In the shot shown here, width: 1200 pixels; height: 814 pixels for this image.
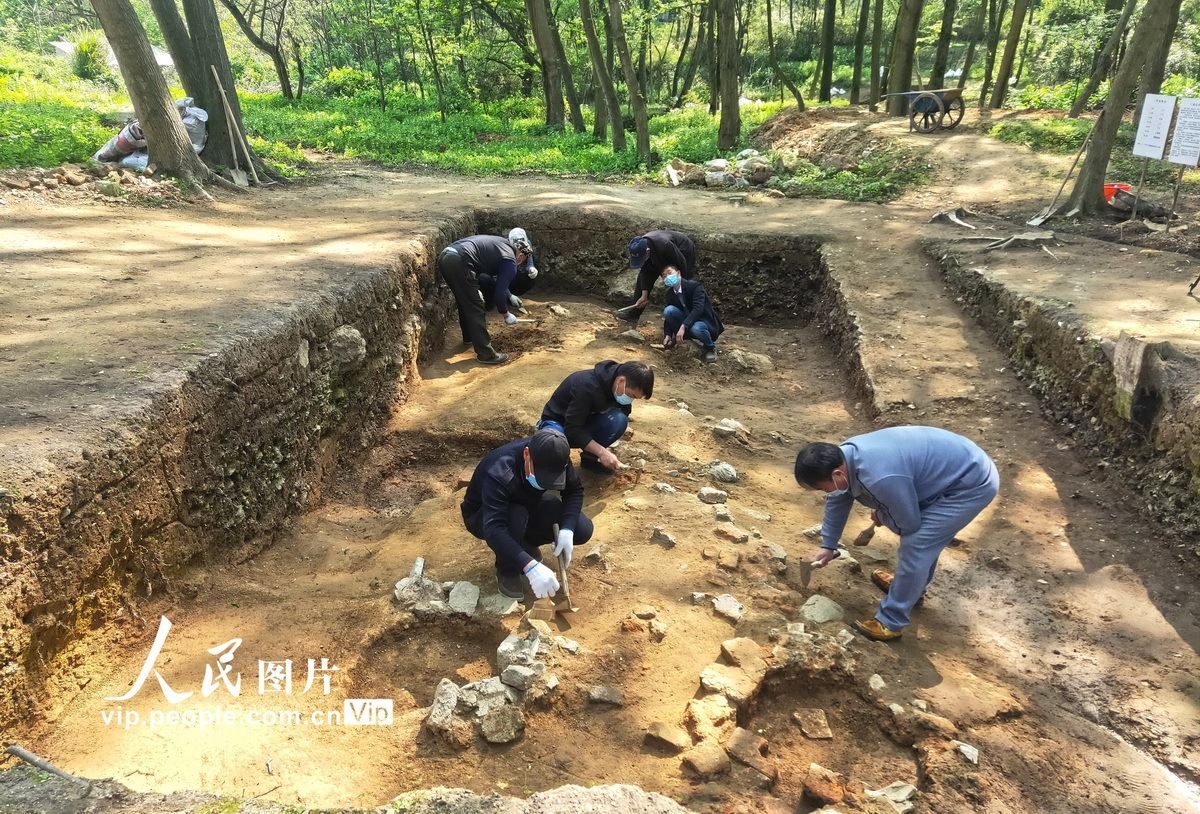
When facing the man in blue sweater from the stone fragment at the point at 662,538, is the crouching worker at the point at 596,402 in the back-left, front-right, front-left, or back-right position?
back-left

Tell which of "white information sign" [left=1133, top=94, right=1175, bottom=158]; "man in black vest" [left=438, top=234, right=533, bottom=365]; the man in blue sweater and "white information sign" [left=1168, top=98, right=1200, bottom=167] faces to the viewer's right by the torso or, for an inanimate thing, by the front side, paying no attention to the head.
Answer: the man in black vest

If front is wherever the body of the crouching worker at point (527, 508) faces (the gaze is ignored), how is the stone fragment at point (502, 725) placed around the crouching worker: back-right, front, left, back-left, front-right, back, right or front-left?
front-right

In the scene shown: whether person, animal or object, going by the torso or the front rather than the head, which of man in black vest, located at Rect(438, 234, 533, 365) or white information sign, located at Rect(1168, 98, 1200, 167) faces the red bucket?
the man in black vest

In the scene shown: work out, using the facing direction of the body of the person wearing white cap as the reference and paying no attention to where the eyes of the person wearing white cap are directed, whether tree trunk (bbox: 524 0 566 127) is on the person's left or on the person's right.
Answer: on the person's left

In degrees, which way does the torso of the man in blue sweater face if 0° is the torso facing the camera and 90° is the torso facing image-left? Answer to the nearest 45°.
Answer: approximately 90°

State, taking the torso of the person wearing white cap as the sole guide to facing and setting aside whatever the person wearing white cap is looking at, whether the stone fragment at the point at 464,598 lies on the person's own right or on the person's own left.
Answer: on the person's own right

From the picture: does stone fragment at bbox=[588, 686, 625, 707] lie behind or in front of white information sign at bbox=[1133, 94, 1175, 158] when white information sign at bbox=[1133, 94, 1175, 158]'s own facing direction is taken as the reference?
in front

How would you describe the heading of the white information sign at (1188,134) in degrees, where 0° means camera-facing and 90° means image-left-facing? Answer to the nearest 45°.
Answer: approximately 0°

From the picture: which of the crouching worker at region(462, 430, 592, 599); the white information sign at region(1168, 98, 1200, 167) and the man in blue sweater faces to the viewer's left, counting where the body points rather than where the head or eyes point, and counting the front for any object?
the man in blue sweater

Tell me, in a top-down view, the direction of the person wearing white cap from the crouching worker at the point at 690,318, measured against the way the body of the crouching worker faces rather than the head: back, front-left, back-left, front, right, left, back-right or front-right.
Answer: front-right
